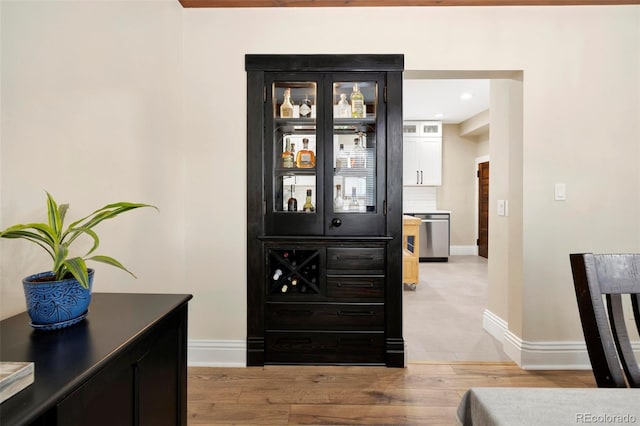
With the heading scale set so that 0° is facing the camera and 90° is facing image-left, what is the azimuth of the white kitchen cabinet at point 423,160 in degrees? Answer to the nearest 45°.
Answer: approximately 0°

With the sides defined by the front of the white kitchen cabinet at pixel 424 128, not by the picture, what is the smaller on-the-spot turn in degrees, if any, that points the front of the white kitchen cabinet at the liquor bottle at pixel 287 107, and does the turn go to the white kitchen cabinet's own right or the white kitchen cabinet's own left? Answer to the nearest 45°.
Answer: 0° — it already faces it

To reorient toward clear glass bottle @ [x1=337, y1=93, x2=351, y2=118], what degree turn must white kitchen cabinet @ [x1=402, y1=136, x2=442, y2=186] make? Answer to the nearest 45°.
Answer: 0° — it already faces it

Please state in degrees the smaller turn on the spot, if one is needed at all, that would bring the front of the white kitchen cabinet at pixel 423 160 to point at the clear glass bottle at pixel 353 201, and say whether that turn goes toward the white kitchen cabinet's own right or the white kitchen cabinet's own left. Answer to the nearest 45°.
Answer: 0° — it already faces it

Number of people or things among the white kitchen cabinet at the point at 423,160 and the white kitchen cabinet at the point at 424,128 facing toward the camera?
2
